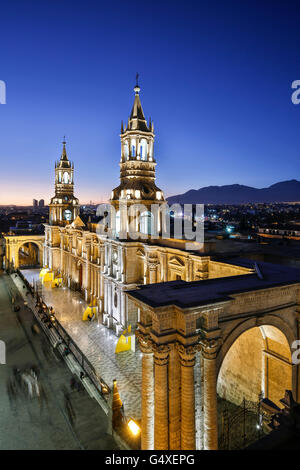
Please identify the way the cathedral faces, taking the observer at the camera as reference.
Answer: facing the viewer and to the left of the viewer

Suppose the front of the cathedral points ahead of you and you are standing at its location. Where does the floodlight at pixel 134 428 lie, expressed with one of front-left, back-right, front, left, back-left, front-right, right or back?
front-left
